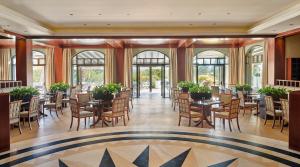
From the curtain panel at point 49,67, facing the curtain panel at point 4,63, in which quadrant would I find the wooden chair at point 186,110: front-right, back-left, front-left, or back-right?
back-left

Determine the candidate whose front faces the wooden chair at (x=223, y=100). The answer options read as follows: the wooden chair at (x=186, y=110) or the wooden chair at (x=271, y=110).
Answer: the wooden chair at (x=186, y=110)

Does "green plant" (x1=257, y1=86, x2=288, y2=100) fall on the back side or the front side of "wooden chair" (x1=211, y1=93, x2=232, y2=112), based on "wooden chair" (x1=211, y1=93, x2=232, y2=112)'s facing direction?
on the back side

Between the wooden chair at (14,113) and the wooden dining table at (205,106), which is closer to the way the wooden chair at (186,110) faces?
the wooden dining table

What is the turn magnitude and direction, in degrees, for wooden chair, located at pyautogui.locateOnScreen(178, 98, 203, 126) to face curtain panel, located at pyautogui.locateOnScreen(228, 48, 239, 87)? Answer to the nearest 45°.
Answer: approximately 45° to its left

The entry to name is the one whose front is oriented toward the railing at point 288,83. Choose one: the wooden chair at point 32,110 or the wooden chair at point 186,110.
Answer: the wooden chair at point 186,110

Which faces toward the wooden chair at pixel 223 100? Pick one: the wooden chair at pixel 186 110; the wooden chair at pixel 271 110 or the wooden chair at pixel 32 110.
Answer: the wooden chair at pixel 186 110

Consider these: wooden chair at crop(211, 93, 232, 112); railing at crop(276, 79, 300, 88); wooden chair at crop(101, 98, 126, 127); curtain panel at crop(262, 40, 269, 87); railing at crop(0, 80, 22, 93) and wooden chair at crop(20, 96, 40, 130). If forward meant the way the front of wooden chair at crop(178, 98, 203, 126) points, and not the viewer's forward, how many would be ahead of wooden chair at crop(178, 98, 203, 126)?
3

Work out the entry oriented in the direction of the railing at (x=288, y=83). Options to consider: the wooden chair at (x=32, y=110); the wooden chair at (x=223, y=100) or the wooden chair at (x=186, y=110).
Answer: the wooden chair at (x=186, y=110)
